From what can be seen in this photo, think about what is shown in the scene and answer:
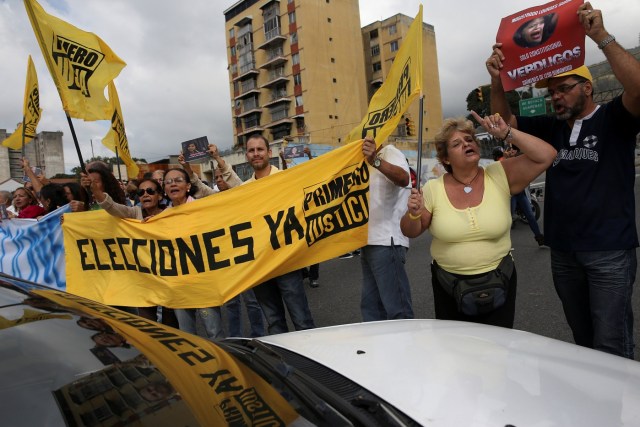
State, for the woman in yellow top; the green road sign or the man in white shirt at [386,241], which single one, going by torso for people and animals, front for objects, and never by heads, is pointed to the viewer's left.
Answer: the man in white shirt

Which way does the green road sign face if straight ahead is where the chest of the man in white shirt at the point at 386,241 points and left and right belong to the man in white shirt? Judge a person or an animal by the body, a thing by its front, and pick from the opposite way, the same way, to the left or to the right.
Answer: to the left

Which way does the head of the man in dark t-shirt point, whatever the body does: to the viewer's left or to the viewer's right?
to the viewer's left

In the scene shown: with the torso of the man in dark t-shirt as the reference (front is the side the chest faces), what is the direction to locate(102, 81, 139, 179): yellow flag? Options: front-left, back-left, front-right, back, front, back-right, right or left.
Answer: front-right

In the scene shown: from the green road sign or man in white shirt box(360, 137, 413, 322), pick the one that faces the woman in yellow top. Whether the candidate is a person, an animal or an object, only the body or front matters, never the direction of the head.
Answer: the green road sign

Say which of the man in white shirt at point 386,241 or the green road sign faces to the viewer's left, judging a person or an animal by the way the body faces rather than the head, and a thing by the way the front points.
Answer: the man in white shirt

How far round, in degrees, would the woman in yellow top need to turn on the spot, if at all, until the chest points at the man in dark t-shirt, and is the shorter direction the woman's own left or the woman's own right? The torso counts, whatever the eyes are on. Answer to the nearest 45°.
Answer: approximately 90° to the woman's own left

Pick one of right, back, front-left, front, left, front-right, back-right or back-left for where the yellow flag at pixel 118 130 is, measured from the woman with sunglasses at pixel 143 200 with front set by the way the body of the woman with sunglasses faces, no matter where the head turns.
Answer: back-right

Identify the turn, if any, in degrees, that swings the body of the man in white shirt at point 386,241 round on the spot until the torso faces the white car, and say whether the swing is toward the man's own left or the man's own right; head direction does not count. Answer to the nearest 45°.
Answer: approximately 90° to the man's own left

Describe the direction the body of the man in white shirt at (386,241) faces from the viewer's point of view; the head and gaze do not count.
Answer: to the viewer's left
